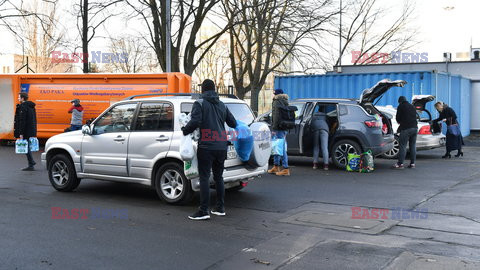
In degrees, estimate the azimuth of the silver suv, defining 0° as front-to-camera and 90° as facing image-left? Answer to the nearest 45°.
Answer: approximately 135°

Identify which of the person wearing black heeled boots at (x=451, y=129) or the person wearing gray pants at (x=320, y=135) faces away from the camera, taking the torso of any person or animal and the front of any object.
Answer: the person wearing gray pants at (x=320, y=135)

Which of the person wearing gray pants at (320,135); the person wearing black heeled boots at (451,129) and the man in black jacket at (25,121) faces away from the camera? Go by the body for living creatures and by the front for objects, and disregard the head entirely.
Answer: the person wearing gray pants at (320,135)

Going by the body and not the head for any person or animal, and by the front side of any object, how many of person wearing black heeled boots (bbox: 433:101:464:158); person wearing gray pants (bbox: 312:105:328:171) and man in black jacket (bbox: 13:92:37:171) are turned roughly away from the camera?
1

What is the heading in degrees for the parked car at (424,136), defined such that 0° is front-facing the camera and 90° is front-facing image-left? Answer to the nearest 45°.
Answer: approximately 135°

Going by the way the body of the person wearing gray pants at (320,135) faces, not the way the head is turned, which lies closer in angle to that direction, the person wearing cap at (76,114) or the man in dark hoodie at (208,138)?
the person wearing cap

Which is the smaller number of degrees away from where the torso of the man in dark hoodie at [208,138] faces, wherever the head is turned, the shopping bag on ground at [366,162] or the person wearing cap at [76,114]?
the person wearing cap

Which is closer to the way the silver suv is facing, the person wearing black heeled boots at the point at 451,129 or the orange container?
the orange container

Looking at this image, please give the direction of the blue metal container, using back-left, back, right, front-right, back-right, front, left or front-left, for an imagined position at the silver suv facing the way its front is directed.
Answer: right

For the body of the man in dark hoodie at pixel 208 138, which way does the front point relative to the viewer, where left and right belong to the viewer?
facing away from the viewer and to the left of the viewer

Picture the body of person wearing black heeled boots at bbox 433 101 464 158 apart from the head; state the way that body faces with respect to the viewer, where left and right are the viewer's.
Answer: facing to the left of the viewer

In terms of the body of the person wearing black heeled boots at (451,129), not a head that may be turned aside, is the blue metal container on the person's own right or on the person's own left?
on the person's own right
